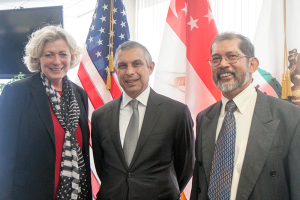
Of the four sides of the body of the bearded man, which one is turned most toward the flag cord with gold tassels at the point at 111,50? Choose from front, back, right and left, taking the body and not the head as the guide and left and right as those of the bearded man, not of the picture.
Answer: right

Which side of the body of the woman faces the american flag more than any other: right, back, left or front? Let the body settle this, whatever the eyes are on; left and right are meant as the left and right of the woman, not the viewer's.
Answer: left

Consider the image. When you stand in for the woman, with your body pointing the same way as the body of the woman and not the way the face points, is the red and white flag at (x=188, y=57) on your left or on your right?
on your left

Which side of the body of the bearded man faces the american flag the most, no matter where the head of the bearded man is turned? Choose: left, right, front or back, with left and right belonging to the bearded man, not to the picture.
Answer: right

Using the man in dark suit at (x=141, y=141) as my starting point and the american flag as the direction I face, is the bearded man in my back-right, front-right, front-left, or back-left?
back-right

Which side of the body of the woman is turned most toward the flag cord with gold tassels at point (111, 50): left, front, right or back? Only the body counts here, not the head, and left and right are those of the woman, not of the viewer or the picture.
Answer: left

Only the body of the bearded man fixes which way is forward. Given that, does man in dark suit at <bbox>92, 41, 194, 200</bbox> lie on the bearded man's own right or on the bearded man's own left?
on the bearded man's own right

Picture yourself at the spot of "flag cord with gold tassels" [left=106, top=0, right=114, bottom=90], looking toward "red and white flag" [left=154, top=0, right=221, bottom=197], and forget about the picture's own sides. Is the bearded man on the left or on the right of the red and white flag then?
right

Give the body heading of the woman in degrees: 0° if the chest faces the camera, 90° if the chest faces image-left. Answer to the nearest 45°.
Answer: approximately 315°
